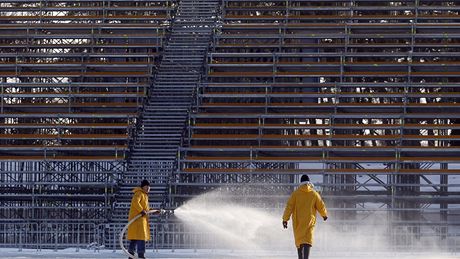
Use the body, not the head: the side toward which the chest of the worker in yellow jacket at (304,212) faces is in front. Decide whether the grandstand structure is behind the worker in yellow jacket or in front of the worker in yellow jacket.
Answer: in front

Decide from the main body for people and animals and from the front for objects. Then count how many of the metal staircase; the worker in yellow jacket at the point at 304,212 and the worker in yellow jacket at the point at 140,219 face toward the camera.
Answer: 1

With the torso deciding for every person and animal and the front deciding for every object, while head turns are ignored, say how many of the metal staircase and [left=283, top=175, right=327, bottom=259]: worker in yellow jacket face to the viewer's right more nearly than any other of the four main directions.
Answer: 0

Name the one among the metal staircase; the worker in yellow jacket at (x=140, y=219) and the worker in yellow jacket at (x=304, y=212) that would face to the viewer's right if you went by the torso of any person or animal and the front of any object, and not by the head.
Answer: the worker in yellow jacket at (x=140, y=219)

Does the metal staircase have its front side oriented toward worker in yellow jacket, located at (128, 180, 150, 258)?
yes

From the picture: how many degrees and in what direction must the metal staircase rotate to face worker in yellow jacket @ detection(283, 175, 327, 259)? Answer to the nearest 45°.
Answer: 0° — it already faces them

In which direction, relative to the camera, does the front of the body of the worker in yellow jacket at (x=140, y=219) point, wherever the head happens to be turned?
to the viewer's right

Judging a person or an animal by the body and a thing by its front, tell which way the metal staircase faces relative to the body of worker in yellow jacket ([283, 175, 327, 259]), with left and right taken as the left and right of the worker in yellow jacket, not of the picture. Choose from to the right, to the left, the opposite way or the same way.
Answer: the opposite way

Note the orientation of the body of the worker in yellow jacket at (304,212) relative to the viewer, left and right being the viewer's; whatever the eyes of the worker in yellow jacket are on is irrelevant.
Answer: facing away from the viewer

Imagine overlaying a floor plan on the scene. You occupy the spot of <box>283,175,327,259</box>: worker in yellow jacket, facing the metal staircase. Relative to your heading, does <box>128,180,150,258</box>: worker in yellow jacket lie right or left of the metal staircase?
left

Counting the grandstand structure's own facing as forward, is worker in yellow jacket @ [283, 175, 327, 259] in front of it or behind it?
in front
